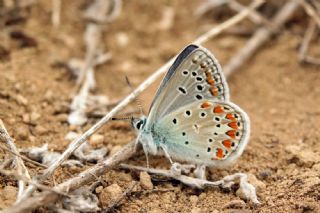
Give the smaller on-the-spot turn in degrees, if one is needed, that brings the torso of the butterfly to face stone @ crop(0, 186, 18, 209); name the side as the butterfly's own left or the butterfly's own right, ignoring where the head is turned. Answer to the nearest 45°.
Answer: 0° — it already faces it

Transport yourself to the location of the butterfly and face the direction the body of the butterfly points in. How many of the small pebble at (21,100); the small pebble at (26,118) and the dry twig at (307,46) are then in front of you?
2

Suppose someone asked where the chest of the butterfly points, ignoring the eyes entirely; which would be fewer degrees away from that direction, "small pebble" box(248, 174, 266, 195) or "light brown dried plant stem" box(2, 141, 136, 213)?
the light brown dried plant stem

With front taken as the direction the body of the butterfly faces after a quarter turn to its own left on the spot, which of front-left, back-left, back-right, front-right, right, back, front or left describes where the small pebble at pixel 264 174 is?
back-left

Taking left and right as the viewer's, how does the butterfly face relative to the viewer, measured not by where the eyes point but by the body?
facing to the left of the viewer

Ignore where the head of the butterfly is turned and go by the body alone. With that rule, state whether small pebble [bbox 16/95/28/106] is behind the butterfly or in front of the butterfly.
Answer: in front

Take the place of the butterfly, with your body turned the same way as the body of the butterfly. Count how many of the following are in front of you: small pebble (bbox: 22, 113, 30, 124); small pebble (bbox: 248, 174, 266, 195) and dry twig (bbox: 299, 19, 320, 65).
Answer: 1

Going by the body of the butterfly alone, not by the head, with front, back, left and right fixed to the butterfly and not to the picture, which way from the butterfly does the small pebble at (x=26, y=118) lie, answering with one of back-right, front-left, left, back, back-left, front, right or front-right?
front

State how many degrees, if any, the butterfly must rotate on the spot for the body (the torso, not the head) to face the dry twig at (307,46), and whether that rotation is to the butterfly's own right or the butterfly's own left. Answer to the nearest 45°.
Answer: approximately 135° to the butterfly's own right
